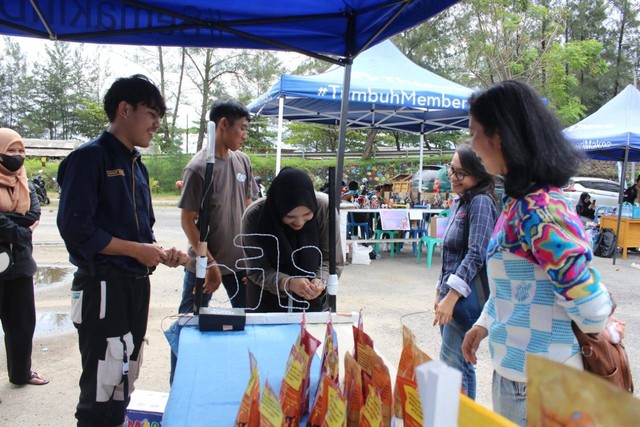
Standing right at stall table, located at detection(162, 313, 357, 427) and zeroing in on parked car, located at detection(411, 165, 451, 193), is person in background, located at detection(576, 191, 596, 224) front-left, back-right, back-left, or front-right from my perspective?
front-right

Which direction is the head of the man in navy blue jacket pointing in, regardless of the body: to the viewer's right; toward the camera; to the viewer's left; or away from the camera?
to the viewer's right

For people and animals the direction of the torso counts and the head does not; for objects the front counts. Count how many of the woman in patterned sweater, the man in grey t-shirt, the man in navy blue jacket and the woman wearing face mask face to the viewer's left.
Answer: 1

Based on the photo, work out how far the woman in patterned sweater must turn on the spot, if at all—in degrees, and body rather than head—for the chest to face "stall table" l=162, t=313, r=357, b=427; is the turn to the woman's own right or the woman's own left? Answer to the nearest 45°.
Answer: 0° — they already face it

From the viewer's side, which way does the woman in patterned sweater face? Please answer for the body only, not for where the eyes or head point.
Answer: to the viewer's left

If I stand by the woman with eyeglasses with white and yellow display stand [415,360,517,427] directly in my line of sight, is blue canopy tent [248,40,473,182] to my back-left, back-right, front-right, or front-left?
back-right

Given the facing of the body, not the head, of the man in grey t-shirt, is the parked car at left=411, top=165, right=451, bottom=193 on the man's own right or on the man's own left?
on the man's own left

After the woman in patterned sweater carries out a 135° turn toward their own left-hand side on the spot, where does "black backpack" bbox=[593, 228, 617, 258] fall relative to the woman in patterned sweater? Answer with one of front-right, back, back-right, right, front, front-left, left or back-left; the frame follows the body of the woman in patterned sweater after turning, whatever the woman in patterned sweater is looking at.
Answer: back-left

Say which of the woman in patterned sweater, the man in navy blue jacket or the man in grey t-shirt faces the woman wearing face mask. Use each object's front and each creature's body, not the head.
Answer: the woman in patterned sweater

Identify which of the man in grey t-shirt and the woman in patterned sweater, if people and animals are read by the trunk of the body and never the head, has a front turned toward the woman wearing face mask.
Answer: the woman in patterned sweater

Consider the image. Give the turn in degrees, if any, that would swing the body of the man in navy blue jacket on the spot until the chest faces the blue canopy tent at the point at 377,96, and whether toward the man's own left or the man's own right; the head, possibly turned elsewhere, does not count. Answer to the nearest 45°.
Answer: approximately 90° to the man's own left

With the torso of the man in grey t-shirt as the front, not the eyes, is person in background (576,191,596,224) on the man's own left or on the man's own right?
on the man's own left

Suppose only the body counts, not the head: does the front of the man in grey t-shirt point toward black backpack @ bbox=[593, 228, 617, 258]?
no

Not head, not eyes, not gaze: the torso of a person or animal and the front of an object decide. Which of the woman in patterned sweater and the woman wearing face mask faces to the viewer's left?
the woman in patterned sweater

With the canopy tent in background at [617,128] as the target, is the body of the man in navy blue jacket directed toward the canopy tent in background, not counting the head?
no

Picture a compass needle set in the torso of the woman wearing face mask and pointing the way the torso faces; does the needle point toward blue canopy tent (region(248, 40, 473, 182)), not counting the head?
no

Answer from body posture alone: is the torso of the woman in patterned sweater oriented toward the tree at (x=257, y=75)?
no

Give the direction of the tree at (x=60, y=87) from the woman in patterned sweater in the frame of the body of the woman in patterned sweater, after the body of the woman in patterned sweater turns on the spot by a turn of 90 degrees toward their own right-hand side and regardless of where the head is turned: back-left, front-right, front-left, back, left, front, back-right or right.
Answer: front-left

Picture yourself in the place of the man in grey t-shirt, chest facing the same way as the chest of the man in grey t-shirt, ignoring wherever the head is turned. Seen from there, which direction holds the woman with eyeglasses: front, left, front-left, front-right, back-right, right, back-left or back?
front

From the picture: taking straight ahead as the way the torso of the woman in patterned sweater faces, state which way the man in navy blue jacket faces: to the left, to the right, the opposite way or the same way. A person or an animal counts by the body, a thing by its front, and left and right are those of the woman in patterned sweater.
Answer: the opposite way

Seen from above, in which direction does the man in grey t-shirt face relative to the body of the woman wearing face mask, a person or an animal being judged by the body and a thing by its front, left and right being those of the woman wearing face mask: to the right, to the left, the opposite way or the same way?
the same way

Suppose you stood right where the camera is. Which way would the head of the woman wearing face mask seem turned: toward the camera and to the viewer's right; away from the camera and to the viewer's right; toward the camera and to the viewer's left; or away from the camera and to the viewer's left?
toward the camera and to the viewer's right
